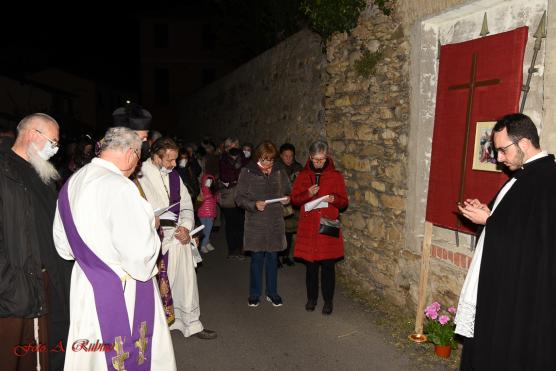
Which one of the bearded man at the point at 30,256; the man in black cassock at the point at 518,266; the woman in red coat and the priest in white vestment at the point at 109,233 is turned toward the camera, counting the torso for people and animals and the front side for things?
the woman in red coat

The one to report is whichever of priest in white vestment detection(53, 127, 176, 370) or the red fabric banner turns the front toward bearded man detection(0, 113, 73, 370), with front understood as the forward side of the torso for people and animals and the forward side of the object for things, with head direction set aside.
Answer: the red fabric banner

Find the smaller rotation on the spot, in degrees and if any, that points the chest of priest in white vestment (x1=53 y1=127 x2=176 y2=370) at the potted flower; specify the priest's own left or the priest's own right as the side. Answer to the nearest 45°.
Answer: approximately 45° to the priest's own right

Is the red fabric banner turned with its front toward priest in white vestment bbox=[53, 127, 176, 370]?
yes

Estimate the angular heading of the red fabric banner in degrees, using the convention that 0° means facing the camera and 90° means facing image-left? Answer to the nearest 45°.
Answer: approximately 45°

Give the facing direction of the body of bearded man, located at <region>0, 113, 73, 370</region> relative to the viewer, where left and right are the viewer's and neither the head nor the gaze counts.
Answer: facing to the right of the viewer

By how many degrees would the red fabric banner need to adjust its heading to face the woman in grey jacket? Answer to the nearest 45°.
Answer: approximately 45° to its right

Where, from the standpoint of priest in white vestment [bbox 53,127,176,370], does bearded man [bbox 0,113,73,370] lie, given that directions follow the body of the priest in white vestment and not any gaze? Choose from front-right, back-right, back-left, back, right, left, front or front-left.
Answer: left

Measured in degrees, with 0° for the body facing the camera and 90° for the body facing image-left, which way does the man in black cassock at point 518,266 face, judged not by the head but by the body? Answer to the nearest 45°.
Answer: approximately 90°

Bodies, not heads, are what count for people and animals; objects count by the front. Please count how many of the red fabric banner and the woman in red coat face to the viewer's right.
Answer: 0

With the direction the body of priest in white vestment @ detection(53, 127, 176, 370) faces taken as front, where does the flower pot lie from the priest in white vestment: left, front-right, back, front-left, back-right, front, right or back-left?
front-right

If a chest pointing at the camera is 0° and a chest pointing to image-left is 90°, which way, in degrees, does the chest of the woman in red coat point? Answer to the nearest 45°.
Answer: approximately 0°

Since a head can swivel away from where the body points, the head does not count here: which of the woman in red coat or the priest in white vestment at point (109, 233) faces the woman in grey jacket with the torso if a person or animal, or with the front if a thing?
the priest in white vestment
